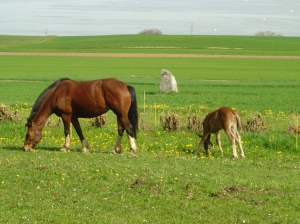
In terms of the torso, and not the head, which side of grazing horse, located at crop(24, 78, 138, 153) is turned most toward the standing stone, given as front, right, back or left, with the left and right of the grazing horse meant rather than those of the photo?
right

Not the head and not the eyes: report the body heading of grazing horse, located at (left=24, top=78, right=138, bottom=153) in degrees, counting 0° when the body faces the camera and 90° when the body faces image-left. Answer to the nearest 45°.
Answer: approximately 90°

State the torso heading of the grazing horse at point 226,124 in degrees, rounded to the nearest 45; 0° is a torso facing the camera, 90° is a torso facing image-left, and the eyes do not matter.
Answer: approximately 135°
